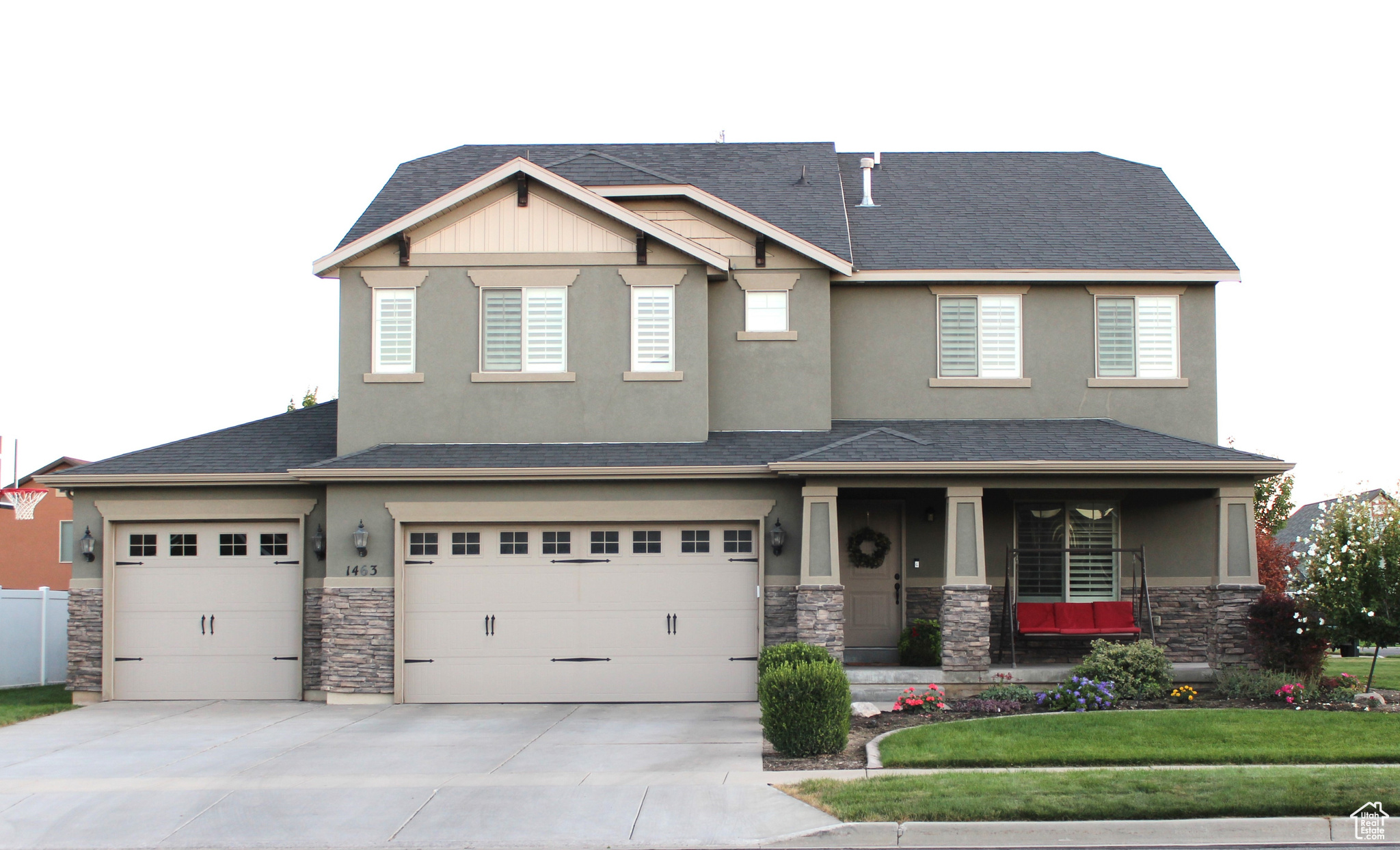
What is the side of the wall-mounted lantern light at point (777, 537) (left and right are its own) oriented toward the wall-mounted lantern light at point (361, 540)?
right

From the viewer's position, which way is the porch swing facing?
facing the viewer

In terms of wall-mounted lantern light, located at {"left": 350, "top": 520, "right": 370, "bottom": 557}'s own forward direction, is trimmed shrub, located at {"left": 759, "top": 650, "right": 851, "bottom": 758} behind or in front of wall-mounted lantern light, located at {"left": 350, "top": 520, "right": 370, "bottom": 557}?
in front

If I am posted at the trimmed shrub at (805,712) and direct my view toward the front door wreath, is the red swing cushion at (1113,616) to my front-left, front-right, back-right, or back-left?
front-right

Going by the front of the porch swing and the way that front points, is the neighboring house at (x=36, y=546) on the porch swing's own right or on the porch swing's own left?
on the porch swing's own right

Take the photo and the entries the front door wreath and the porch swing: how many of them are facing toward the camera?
2

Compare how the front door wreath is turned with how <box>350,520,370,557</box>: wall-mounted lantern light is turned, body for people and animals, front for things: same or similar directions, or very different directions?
same or similar directions

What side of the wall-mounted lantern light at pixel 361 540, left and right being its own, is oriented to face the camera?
front

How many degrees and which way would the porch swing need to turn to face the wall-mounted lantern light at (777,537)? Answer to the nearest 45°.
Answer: approximately 90° to its right

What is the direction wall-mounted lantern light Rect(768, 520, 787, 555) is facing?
toward the camera
